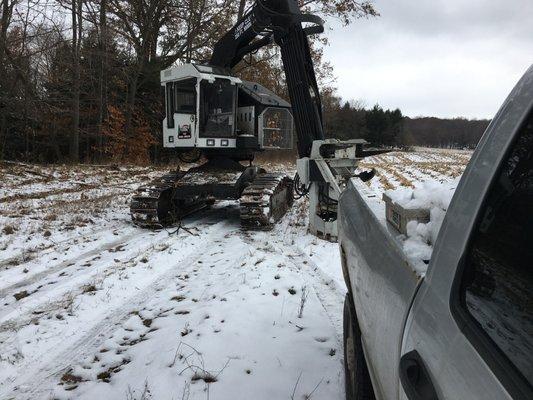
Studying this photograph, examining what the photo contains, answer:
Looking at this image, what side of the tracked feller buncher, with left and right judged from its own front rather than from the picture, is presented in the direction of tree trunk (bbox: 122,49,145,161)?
back

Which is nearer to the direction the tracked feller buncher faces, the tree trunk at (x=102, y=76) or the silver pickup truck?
the silver pickup truck

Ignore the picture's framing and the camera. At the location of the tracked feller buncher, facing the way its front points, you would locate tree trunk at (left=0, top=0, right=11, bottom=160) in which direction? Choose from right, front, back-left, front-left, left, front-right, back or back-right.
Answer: back

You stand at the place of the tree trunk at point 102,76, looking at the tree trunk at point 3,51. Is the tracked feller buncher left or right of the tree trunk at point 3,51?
left

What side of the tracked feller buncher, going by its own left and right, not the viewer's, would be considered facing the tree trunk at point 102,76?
back

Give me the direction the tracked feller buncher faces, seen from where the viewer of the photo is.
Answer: facing the viewer and to the right of the viewer

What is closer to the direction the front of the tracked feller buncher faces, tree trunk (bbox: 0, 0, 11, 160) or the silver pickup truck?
the silver pickup truck

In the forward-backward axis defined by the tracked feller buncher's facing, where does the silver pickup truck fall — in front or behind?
in front
